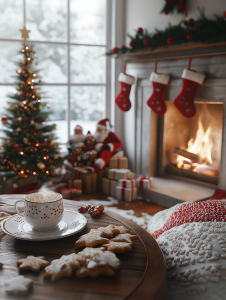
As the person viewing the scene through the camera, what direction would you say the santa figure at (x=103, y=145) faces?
facing the viewer and to the left of the viewer
